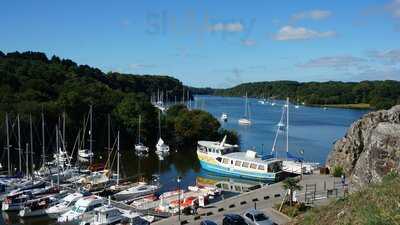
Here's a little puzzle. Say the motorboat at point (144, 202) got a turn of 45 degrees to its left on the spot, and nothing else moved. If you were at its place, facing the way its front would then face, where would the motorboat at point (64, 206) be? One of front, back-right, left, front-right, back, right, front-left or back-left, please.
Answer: right

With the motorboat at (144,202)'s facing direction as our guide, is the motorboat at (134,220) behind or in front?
in front

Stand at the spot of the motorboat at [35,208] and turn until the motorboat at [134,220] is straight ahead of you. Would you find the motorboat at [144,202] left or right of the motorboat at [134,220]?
left

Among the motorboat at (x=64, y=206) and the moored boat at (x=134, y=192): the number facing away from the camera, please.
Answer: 0

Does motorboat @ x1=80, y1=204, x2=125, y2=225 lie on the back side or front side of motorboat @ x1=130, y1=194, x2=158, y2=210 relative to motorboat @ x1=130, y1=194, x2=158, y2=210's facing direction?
on the front side

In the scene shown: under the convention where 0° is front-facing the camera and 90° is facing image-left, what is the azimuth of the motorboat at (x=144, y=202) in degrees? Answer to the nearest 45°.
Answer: approximately 45°

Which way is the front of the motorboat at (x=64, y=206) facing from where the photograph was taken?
facing the viewer and to the left of the viewer

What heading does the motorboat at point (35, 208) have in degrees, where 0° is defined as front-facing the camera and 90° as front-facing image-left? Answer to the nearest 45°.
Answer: approximately 45°
